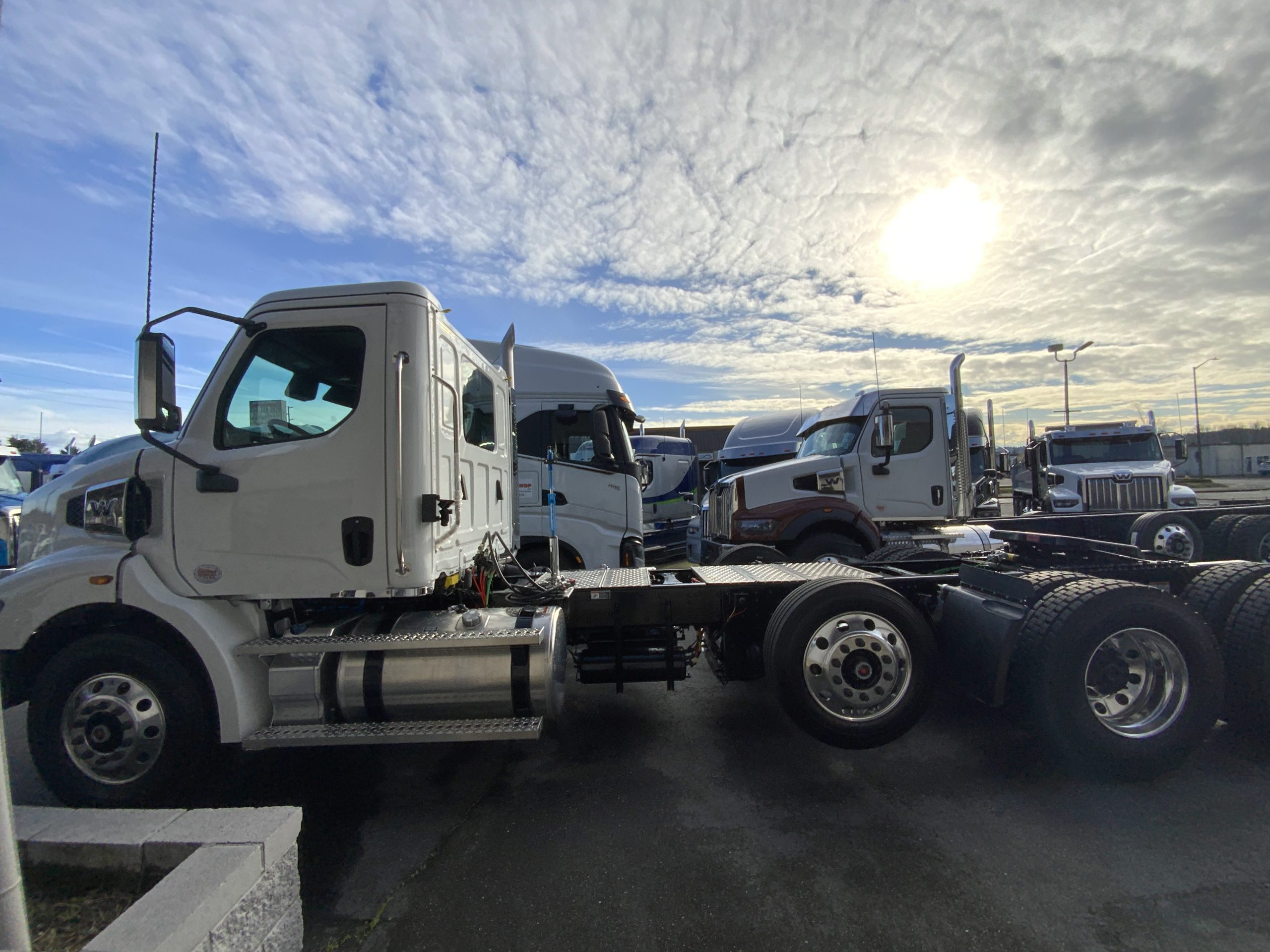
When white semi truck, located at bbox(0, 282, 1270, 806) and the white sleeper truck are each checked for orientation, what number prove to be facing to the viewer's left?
1

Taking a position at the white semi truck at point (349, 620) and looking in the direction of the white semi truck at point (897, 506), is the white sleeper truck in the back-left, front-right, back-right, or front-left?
front-left

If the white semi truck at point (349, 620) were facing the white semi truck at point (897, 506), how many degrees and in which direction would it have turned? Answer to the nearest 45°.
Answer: approximately 135° to its right

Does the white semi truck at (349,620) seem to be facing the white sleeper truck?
no

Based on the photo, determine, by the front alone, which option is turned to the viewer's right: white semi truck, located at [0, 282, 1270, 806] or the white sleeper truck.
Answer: the white sleeper truck

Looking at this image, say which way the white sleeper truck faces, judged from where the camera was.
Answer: facing to the right of the viewer

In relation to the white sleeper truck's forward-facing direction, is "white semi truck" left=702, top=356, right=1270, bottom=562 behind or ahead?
ahead

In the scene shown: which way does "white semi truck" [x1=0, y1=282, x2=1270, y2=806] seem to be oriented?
to the viewer's left

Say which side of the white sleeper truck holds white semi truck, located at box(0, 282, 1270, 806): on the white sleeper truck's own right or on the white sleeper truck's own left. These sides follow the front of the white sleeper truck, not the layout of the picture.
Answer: on the white sleeper truck's own right

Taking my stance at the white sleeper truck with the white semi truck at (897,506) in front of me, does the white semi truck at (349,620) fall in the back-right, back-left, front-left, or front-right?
back-right

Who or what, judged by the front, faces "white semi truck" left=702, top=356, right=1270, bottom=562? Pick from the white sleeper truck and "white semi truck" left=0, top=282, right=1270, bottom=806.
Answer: the white sleeper truck

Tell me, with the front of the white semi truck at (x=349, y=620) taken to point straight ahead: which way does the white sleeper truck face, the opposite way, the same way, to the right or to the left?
the opposite way
